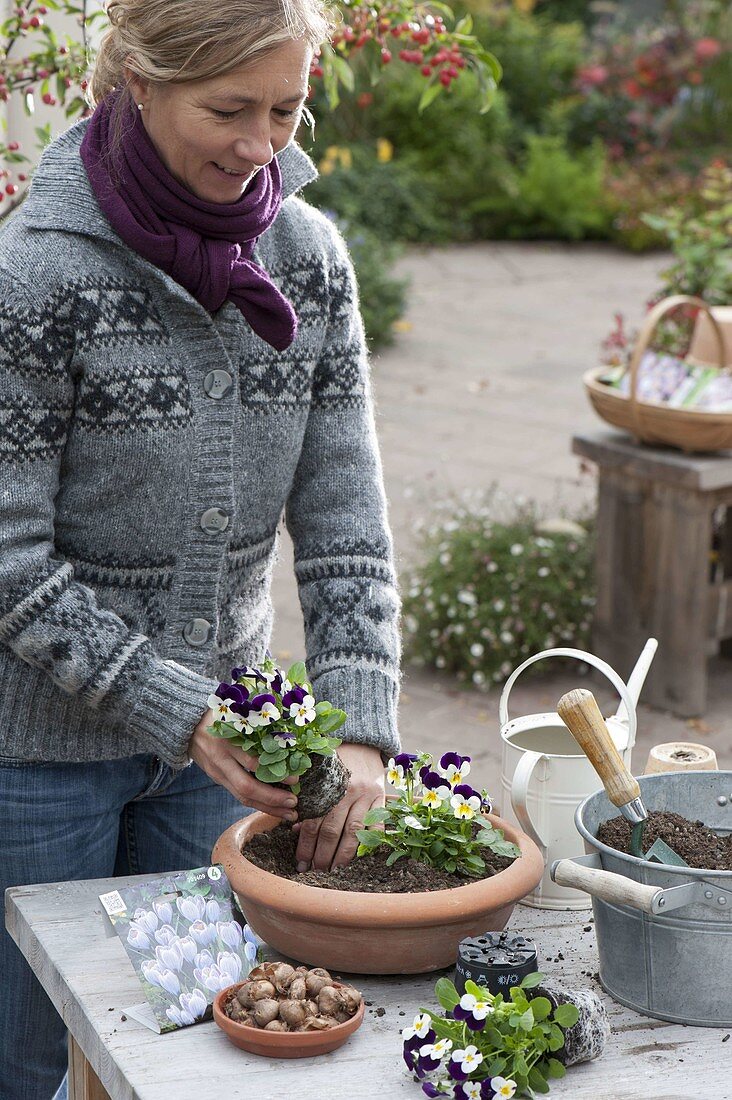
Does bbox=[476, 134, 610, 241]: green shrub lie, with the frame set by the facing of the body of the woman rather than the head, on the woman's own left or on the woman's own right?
on the woman's own left

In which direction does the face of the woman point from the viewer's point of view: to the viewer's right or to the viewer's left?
to the viewer's right

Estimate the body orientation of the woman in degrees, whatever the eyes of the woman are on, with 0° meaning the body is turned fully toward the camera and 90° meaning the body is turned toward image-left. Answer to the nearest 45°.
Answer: approximately 315°

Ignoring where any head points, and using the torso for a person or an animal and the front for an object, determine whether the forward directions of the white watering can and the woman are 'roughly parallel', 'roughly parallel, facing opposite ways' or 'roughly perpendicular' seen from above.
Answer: roughly perpendicular

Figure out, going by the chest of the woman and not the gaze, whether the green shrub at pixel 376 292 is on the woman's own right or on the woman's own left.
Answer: on the woman's own left

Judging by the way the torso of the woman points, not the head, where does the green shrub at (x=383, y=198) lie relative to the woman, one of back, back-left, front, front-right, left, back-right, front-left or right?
back-left

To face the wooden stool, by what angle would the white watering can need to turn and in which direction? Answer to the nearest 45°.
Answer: approximately 45° to its left
